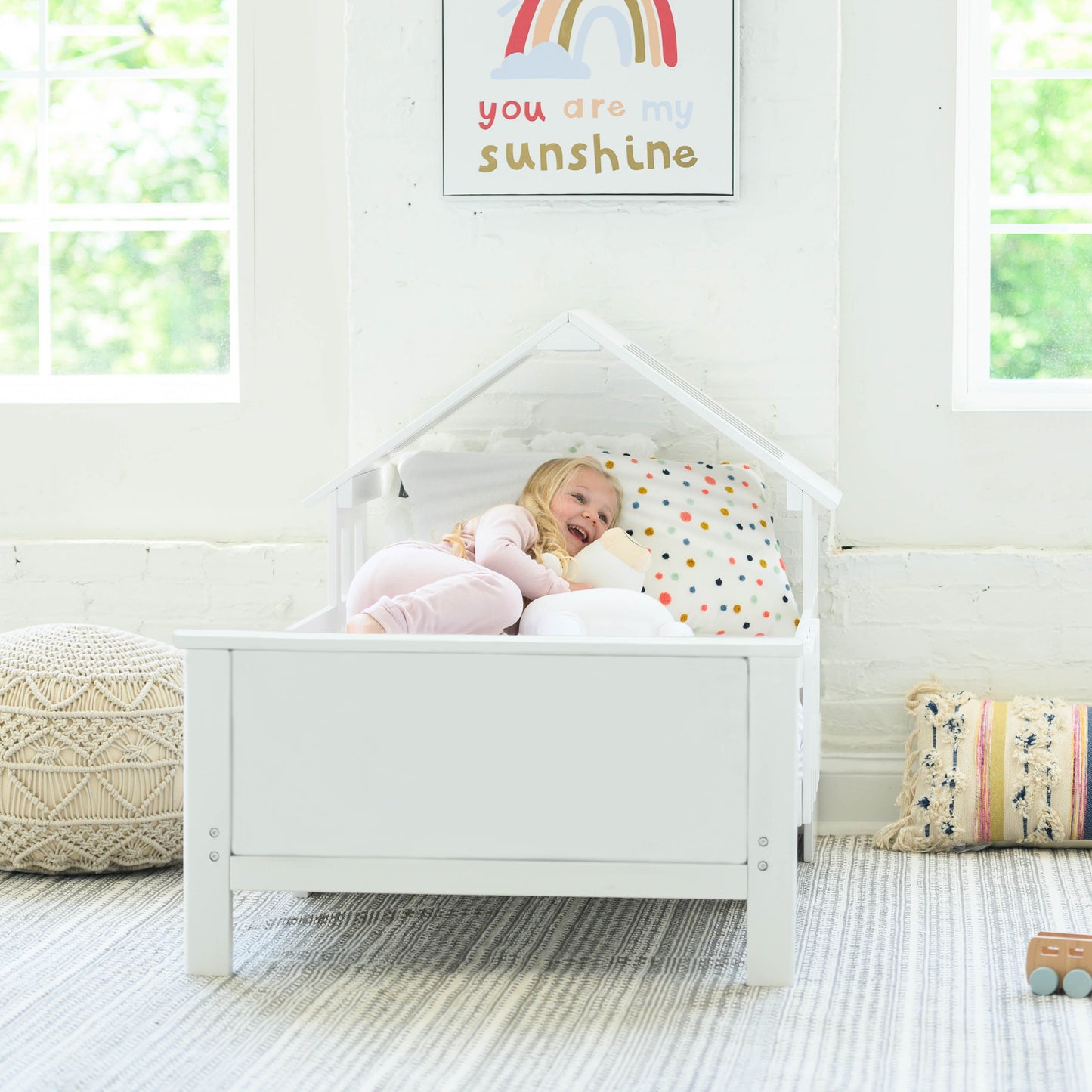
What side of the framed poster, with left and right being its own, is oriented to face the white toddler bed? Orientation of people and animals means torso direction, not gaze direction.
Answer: front

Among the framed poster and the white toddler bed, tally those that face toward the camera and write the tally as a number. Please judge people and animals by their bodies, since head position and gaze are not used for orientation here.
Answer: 2

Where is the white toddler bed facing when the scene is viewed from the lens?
facing the viewer

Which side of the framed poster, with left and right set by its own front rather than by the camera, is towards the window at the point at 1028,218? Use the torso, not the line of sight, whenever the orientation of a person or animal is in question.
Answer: left

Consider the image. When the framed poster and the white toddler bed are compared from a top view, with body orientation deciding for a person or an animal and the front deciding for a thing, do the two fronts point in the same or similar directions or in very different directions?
same or similar directions

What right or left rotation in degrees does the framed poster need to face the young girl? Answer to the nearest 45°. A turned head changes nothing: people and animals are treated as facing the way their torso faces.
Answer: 0° — it already faces them

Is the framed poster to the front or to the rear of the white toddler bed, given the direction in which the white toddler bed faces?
to the rear
